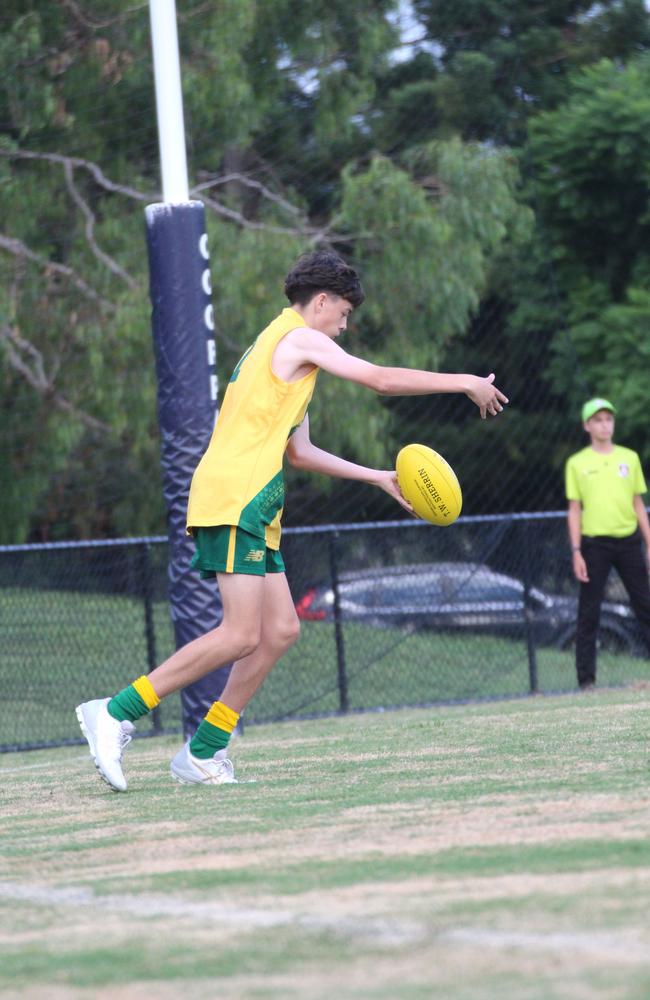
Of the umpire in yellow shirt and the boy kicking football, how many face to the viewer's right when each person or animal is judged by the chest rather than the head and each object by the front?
1

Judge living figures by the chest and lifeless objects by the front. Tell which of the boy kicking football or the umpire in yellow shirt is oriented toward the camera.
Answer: the umpire in yellow shirt

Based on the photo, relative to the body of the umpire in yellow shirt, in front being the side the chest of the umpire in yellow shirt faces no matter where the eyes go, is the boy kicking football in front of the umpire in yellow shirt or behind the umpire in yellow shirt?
in front

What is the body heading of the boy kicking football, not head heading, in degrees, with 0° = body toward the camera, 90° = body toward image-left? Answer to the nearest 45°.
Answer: approximately 270°

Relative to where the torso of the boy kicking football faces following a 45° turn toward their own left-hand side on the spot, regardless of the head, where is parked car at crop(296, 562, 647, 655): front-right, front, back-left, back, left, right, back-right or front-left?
front-left

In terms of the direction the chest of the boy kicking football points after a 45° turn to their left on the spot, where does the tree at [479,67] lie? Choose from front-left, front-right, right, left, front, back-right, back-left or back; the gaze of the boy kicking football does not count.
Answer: front-left

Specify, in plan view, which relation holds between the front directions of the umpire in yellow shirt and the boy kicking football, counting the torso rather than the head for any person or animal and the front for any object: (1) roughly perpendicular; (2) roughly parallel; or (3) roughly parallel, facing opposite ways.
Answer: roughly perpendicular

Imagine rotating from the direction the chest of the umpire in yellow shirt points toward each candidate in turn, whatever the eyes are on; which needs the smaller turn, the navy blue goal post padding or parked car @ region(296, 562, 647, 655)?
the navy blue goal post padding

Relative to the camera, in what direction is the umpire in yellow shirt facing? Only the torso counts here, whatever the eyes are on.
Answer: toward the camera

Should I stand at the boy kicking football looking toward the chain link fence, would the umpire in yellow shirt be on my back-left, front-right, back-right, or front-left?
front-right

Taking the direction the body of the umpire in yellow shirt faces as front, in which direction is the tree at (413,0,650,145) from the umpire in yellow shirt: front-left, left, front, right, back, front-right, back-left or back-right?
back

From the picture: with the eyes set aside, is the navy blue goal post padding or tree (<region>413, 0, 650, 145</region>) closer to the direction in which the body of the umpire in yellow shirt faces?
the navy blue goal post padding
